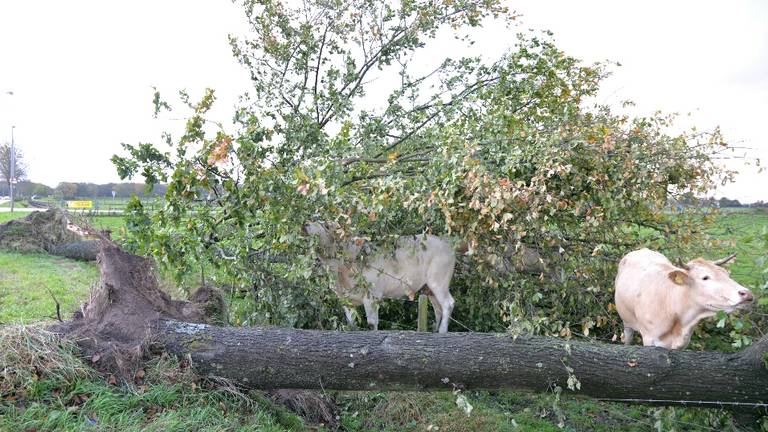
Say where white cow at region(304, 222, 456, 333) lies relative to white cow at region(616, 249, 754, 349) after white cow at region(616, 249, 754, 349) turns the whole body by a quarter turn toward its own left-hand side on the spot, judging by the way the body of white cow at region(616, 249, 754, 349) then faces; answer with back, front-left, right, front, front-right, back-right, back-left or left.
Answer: back-left

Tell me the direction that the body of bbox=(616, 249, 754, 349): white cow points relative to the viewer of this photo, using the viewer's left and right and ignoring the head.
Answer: facing the viewer and to the right of the viewer

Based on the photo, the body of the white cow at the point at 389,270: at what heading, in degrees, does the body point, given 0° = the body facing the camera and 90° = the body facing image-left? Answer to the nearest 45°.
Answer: approximately 90°
